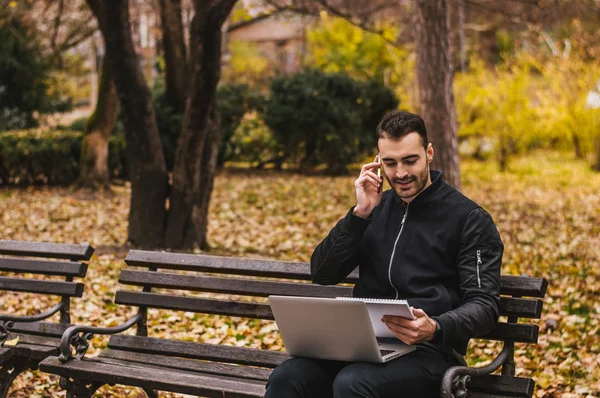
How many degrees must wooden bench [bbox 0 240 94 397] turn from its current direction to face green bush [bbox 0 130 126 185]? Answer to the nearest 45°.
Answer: approximately 135° to its right

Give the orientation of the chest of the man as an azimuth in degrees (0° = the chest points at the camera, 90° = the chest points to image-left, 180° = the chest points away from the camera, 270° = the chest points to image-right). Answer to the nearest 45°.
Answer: approximately 45°

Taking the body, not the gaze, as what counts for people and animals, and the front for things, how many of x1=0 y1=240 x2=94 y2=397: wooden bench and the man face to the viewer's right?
0

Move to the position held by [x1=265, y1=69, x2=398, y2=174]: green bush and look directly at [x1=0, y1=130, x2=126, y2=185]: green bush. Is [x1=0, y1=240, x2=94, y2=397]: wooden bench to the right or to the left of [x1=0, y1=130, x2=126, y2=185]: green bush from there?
left

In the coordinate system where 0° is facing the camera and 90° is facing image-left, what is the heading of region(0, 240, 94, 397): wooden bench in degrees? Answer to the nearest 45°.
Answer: approximately 45°

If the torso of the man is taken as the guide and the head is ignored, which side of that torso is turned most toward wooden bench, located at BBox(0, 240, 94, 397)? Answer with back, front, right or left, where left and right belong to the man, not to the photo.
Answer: right
